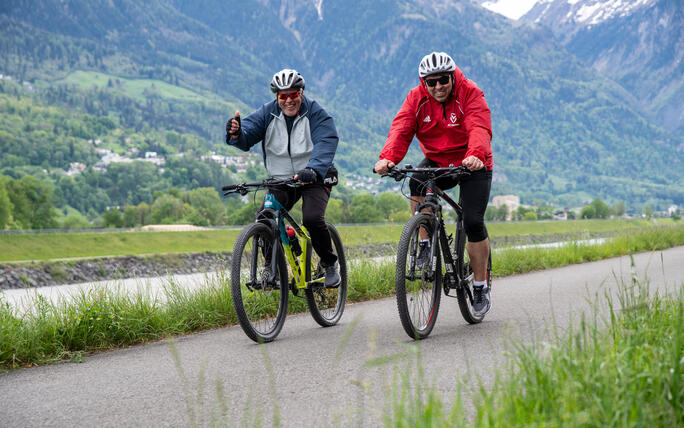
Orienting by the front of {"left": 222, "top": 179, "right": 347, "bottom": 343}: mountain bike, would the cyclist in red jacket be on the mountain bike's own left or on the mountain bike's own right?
on the mountain bike's own left

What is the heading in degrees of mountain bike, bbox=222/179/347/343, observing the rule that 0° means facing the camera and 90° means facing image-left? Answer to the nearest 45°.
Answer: approximately 45°

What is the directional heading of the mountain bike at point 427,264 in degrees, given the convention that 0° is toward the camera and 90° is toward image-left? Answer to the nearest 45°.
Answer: approximately 45°

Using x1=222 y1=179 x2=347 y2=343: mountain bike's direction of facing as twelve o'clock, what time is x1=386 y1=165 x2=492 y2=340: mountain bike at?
x1=386 y1=165 x2=492 y2=340: mountain bike is roughly at 8 o'clock from x1=222 y1=179 x2=347 y2=343: mountain bike.
